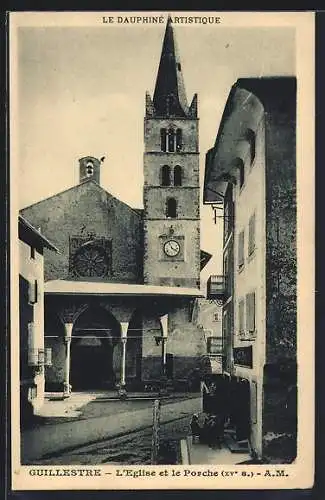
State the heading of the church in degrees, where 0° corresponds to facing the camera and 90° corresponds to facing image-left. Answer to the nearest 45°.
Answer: approximately 0°
